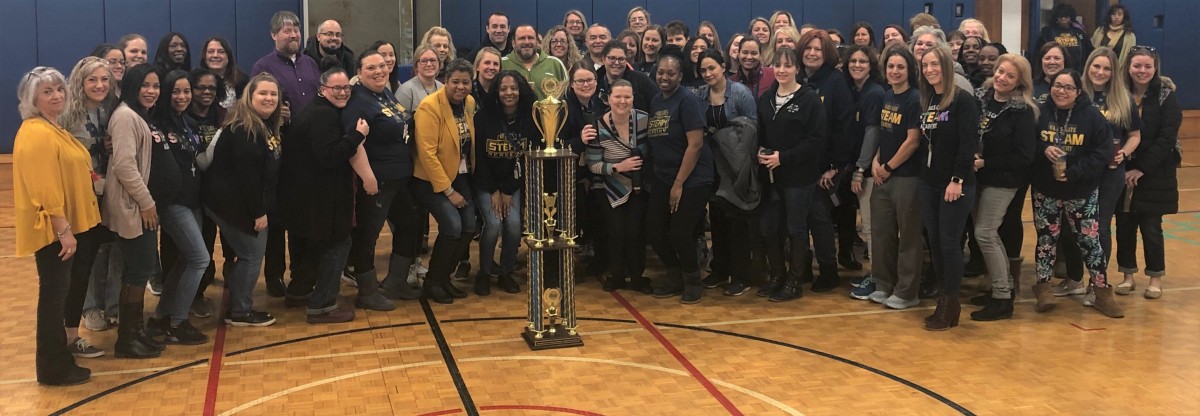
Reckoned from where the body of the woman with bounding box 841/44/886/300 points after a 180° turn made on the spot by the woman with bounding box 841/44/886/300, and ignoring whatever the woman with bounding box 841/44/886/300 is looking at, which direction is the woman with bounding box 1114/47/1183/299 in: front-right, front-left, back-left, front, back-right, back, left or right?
front-right

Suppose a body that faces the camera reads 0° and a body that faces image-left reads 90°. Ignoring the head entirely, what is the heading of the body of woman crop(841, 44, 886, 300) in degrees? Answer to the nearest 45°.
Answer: approximately 45°

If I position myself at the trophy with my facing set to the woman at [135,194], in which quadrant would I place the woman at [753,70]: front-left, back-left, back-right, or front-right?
back-right

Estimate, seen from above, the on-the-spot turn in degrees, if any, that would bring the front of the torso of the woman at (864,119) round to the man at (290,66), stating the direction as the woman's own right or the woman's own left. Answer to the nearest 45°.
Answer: approximately 45° to the woman's own right

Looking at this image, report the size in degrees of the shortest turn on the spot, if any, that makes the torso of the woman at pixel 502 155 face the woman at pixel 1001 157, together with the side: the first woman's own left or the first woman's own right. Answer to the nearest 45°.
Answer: approximately 90° to the first woman's own left

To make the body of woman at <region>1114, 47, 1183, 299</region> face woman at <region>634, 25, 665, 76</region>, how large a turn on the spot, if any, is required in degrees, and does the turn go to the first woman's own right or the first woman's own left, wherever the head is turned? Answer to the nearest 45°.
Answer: approximately 45° to the first woman's own right

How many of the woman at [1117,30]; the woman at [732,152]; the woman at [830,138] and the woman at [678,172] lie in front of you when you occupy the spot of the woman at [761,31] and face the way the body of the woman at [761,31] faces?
3

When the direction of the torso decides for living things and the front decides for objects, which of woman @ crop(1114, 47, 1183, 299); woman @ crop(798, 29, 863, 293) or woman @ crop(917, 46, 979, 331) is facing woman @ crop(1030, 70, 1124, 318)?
woman @ crop(1114, 47, 1183, 299)
